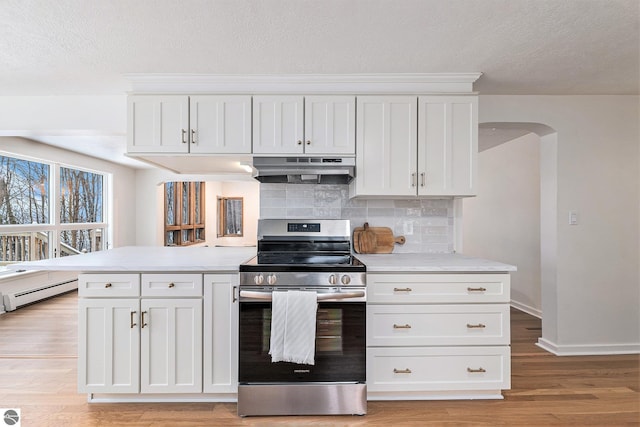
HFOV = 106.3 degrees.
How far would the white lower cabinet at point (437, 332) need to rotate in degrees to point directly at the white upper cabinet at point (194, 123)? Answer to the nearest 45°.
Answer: approximately 90° to its right

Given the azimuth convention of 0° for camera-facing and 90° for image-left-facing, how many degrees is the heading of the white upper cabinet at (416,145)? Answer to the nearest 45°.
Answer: approximately 0°

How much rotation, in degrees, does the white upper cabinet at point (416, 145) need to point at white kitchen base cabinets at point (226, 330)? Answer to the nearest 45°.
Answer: approximately 45° to its right

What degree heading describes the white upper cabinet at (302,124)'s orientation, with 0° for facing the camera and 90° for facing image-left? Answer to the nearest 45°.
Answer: approximately 0°
